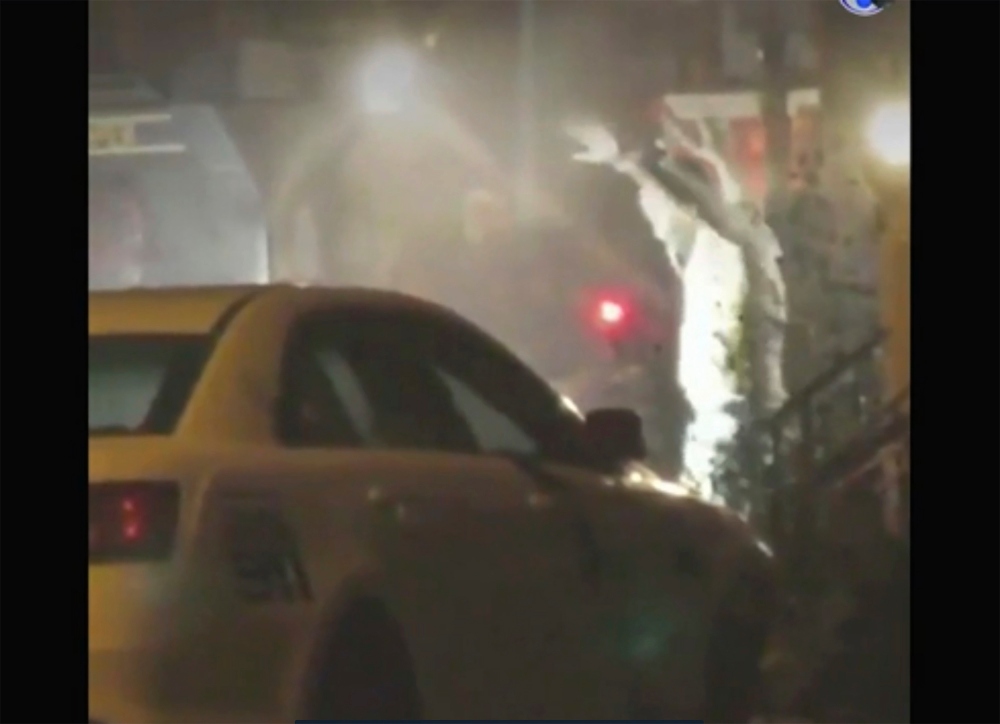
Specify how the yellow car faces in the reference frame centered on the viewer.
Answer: facing away from the viewer and to the right of the viewer
